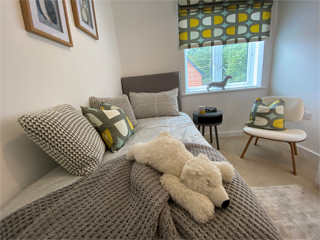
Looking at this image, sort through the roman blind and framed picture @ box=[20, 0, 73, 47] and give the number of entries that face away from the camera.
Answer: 0

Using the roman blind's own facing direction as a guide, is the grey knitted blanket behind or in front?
in front

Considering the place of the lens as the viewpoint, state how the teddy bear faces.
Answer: facing the viewer and to the right of the viewer

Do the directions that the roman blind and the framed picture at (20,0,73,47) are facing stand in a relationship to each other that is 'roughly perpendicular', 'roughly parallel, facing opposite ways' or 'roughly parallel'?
roughly perpendicular

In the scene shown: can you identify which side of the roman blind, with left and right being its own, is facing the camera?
front

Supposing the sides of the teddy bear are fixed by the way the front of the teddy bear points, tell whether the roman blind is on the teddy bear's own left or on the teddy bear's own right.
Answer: on the teddy bear's own left

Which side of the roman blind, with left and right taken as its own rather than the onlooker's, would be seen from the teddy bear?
front

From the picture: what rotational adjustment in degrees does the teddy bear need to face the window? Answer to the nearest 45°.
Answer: approximately 135° to its left

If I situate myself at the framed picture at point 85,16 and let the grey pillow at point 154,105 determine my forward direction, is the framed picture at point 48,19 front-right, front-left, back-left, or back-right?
back-right

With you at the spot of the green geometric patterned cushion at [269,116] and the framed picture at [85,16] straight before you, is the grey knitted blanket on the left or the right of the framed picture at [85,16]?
left

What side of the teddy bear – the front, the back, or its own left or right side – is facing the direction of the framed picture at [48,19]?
back

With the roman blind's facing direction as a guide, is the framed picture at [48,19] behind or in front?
in front

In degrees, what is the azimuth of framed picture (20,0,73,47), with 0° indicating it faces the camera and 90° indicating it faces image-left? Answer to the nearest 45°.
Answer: approximately 315°
